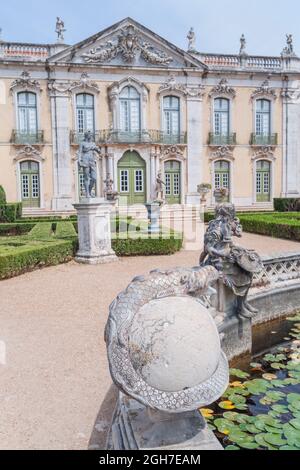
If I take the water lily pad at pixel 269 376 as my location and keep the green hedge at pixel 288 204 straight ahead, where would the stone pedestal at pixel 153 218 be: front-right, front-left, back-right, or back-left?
front-left

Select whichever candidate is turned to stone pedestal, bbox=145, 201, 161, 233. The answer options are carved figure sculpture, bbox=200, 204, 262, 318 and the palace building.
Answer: the palace building

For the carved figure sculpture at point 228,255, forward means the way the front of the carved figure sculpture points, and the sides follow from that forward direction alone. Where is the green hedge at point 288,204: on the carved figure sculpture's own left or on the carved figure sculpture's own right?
on the carved figure sculpture's own left

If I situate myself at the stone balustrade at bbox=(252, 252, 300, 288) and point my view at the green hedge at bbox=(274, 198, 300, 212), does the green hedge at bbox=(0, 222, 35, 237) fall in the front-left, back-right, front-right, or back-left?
front-left

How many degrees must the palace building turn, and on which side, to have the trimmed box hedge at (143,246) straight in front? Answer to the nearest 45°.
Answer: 0° — it already faces it

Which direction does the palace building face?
toward the camera

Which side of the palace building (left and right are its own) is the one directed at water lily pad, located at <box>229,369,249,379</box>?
front

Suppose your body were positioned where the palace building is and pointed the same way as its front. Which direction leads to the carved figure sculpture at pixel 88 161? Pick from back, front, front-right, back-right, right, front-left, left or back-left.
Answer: front

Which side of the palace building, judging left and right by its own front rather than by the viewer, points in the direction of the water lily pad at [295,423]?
front

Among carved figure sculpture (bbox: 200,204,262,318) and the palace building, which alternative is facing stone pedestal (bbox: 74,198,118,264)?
the palace building

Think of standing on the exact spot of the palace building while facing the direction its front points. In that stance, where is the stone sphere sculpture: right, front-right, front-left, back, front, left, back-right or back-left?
front
